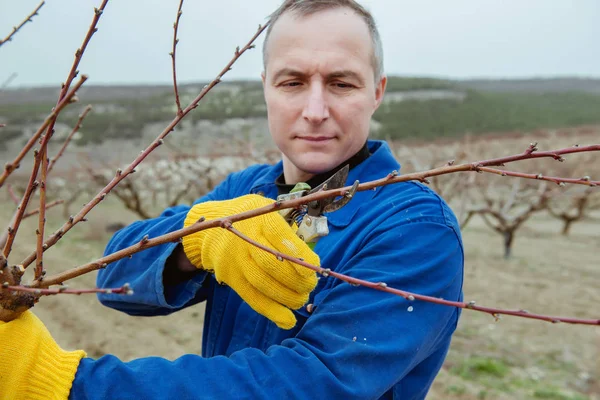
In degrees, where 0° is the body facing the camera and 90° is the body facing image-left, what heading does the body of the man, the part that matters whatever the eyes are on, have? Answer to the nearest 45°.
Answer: approximately 45°
